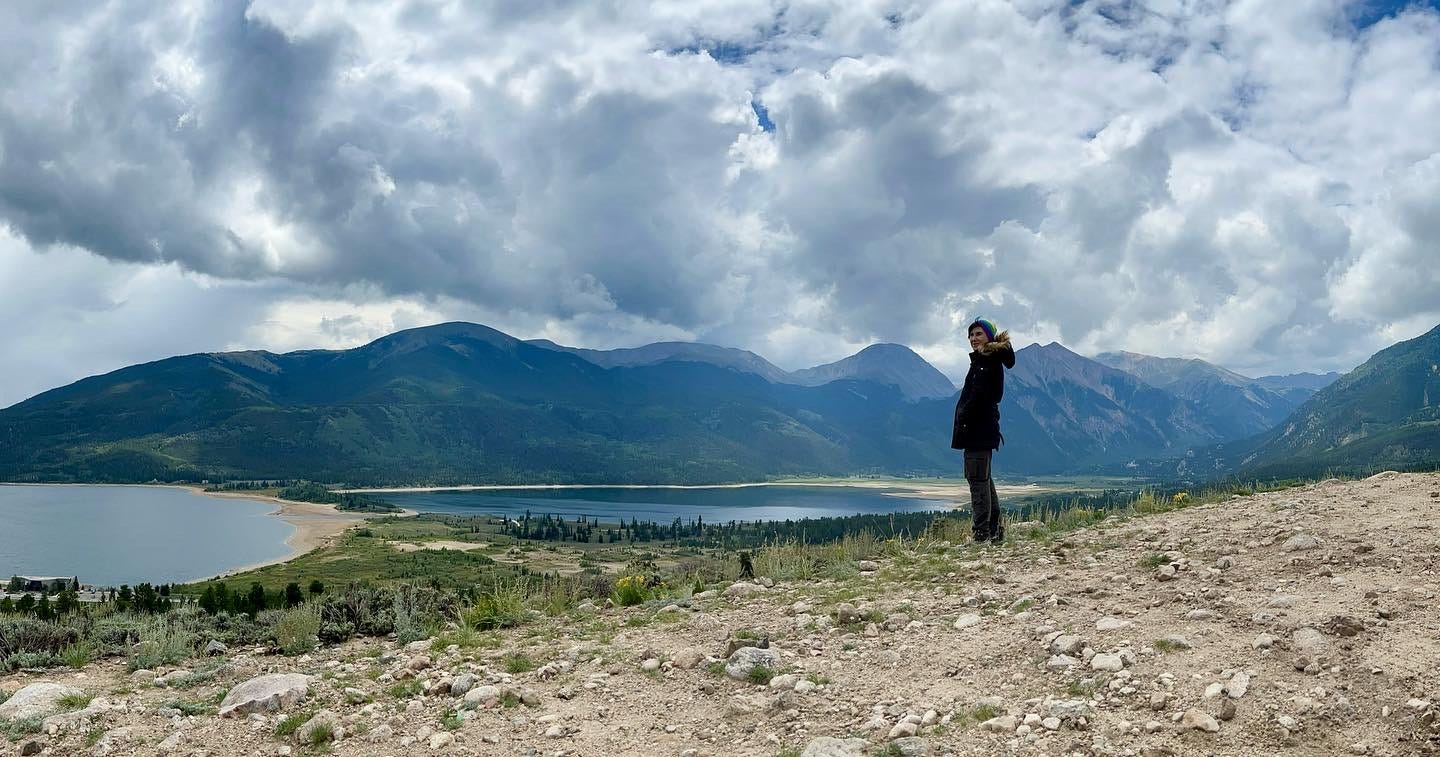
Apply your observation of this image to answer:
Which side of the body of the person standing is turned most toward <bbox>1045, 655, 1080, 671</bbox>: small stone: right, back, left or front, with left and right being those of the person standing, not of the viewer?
left

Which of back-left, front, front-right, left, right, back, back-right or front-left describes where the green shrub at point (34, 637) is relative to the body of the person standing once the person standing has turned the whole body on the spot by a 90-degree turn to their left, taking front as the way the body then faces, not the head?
front-right

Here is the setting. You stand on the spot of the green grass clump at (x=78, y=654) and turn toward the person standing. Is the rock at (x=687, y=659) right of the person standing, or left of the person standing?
right

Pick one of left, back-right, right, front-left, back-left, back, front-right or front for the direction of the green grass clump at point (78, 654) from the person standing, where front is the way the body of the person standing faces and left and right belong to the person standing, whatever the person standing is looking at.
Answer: front-left

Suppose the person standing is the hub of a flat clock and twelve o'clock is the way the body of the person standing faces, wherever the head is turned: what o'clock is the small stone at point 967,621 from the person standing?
The small stone is roughly at 9 o'clock from the person standing.

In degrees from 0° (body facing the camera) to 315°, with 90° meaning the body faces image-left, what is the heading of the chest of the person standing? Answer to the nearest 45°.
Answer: approximately 90°

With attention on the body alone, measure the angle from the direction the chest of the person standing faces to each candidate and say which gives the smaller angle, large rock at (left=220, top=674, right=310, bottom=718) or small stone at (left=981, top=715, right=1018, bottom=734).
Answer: the large rock

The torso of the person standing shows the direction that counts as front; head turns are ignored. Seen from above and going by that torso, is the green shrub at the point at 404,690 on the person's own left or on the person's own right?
on the person's own left

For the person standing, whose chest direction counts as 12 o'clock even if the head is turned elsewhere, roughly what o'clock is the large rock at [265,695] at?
The large rock is roughly at 10 o'clock from the person standing.

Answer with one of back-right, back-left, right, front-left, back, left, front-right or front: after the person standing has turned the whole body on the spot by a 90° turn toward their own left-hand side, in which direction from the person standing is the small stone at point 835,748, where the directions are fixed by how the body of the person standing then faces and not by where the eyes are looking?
front

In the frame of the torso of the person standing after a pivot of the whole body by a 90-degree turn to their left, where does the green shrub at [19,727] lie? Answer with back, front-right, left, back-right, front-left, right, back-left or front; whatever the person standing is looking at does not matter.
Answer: front-right

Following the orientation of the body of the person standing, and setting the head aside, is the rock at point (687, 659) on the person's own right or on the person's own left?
on the person's own left

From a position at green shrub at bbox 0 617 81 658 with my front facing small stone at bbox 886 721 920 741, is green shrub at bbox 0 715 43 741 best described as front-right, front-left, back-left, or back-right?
front-right

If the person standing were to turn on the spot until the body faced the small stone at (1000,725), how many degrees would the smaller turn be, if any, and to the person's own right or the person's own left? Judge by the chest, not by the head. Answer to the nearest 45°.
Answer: approximately 90° to the person's own left

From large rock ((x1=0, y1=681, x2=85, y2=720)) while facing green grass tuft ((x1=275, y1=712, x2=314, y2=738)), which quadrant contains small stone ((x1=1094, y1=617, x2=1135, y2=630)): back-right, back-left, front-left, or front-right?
front-left

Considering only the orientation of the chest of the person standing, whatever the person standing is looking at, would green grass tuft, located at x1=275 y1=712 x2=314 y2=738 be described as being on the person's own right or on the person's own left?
on the person's own left

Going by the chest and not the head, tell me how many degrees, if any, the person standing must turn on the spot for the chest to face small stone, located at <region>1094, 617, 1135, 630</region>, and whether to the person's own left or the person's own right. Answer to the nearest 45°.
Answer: approximately 90° to the person's own left
